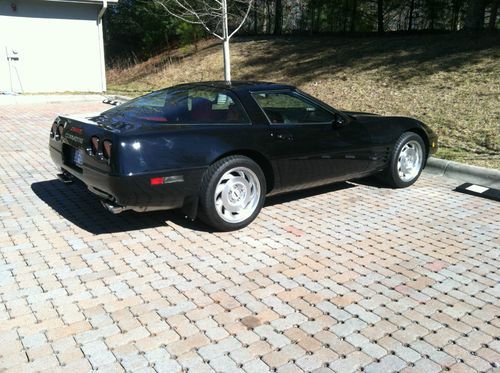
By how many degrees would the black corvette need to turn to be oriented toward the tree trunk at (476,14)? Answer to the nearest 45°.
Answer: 0° — it already faces it

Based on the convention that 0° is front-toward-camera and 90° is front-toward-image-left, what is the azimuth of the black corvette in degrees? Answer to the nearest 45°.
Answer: approximately 225°

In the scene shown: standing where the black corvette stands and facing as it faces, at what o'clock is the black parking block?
The black parking block is roughly at 1 o'clock from the black corvette.

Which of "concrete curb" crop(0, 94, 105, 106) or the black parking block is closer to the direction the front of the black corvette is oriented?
the black parking block

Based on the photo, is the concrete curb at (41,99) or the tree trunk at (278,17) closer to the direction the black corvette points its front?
the tree trunk

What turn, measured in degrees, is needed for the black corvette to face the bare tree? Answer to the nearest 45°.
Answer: approximately 45° to its left

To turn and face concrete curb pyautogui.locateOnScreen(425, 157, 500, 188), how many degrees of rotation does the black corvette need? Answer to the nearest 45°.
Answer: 0° — it already faces it

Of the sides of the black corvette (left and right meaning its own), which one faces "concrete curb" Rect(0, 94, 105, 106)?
left
